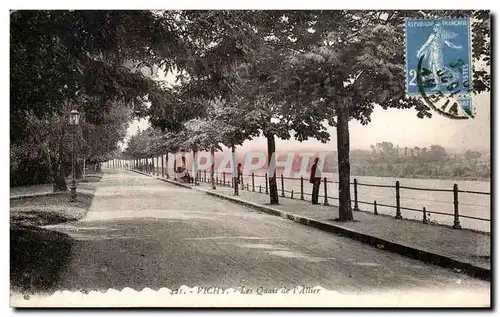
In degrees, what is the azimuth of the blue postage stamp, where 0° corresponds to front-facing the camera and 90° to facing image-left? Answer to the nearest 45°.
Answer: approximately 0°
